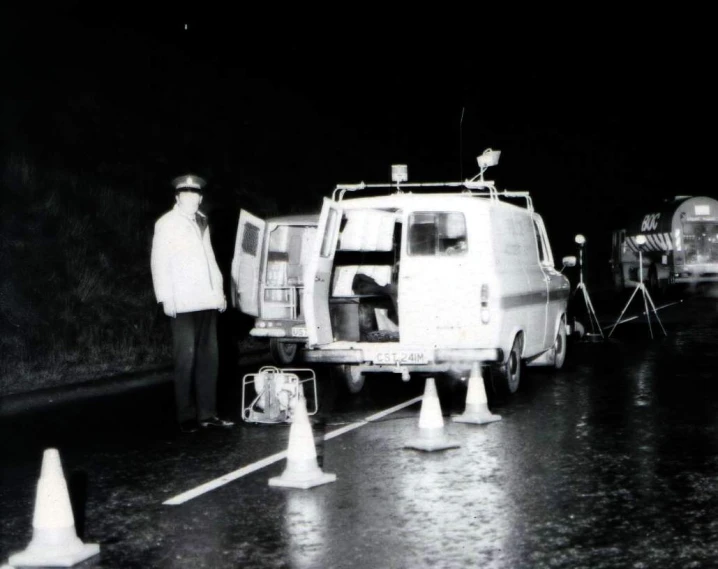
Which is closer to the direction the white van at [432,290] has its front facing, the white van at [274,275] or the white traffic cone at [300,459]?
the white van

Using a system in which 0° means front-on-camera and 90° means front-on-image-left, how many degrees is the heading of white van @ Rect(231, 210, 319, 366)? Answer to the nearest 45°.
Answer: approximately 225°

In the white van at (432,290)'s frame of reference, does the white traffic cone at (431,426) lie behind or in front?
behind

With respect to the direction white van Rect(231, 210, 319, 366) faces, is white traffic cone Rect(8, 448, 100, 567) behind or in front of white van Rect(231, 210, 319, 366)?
behind

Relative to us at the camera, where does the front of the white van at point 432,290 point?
facing away from the viewer and to the right of the viewer
